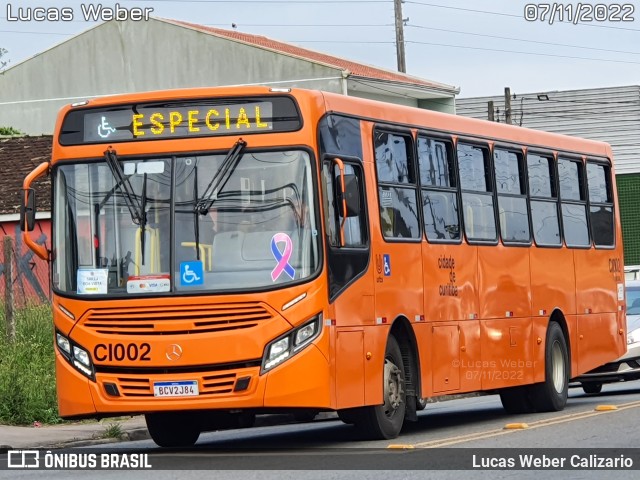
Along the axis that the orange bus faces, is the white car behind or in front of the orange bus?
behind

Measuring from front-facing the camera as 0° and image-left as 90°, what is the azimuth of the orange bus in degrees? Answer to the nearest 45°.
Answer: approximately 45°
